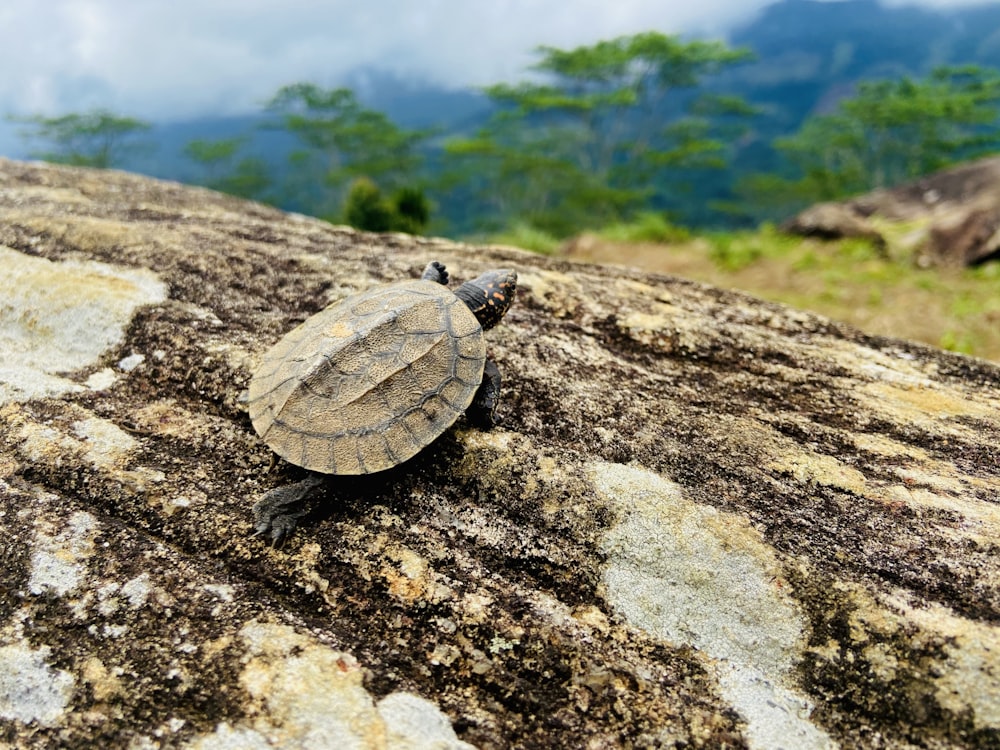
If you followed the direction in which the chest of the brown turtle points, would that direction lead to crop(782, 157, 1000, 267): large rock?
yes

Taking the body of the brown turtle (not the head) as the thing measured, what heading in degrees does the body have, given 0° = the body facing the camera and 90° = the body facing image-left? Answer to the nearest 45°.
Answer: approximately 225°

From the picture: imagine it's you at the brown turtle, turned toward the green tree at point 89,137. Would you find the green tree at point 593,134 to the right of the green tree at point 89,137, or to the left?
right
